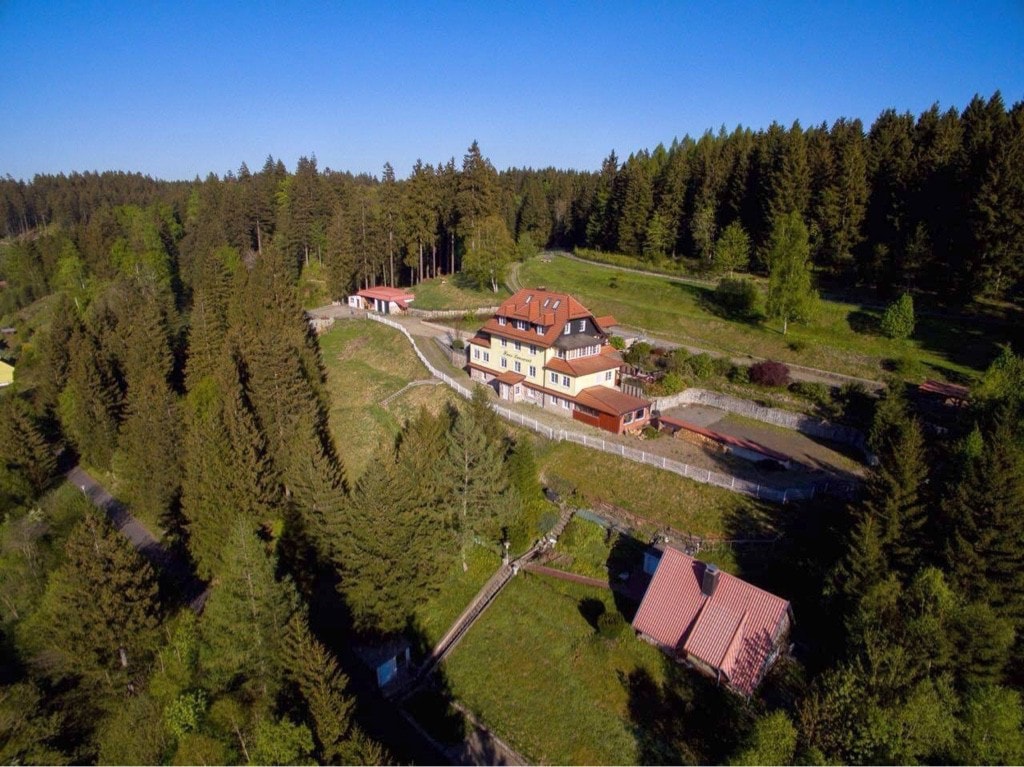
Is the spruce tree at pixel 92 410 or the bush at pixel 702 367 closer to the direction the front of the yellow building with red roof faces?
the spruce tree

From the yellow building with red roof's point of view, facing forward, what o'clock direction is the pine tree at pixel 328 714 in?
The pine tree is roughly at 11 o'clock from the yellow building with red roof.

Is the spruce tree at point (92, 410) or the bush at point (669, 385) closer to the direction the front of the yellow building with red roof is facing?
the spruce tree

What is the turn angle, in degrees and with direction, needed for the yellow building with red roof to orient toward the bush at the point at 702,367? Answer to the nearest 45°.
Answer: approximately 135° to its left

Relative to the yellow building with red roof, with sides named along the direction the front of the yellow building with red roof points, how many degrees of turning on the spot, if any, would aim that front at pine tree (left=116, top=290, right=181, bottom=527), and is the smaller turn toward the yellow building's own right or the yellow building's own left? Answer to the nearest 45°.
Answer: approximately 45° to the yellow building's own right

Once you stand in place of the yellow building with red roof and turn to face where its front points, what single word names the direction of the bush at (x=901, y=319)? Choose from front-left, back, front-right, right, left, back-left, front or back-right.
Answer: back-left

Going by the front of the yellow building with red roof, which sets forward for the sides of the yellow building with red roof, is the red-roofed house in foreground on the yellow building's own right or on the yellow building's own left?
on the yellow building's own left

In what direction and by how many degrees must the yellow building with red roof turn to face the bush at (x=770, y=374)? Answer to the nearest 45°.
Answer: approximately 135° to its left

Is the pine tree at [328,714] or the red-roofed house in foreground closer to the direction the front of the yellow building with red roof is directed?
the pine tree

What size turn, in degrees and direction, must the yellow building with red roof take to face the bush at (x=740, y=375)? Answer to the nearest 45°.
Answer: approximately 135° to its left

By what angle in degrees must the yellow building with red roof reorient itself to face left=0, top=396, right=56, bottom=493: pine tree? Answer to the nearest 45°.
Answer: approximately 45° to its right

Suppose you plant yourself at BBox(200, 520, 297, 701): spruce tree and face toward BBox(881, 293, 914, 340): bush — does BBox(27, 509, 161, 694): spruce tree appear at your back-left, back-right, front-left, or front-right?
back-left

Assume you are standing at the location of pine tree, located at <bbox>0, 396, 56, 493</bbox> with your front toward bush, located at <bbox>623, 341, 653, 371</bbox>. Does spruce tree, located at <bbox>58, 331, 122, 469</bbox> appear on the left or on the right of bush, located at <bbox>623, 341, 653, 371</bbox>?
left

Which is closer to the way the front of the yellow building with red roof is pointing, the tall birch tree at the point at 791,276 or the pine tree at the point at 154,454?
the pine tree

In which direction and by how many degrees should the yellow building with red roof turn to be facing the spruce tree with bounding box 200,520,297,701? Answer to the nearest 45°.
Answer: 0° — it already faces it

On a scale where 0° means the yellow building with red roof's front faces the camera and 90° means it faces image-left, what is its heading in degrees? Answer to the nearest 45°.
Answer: approximately 45°
